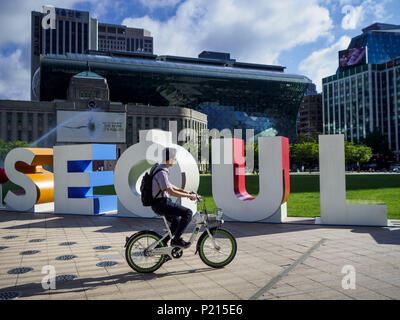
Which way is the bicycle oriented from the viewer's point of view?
to the viewer's right

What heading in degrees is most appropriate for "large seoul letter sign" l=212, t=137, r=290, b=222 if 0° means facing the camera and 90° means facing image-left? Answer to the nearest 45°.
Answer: approximately 0°

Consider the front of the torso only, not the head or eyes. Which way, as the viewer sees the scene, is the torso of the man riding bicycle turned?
to the viewer's right

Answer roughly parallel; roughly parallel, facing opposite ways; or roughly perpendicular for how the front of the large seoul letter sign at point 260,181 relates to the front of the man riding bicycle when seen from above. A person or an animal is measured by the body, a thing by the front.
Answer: roughly perpendicular

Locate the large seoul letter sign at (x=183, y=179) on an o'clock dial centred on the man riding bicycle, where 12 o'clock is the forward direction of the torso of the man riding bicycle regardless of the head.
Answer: The large seoul letter sign is roughly at 9 o'clock from the man riding bicycle.

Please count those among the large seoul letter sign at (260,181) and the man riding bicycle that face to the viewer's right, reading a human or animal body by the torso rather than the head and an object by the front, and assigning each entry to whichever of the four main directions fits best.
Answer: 1

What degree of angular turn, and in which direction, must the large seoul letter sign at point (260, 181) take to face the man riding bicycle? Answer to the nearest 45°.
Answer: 0° — it already faces them

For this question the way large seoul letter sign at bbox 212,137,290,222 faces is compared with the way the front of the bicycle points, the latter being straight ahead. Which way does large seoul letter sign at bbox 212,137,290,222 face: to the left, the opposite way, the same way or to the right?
to the right

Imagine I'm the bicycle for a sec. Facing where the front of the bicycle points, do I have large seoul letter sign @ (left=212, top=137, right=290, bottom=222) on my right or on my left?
on my left

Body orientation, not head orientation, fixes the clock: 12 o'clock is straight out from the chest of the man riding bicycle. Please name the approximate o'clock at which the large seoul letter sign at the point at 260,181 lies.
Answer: The large seoul letter sign is roughly at 10 o'clock from the man riding bicycle.
